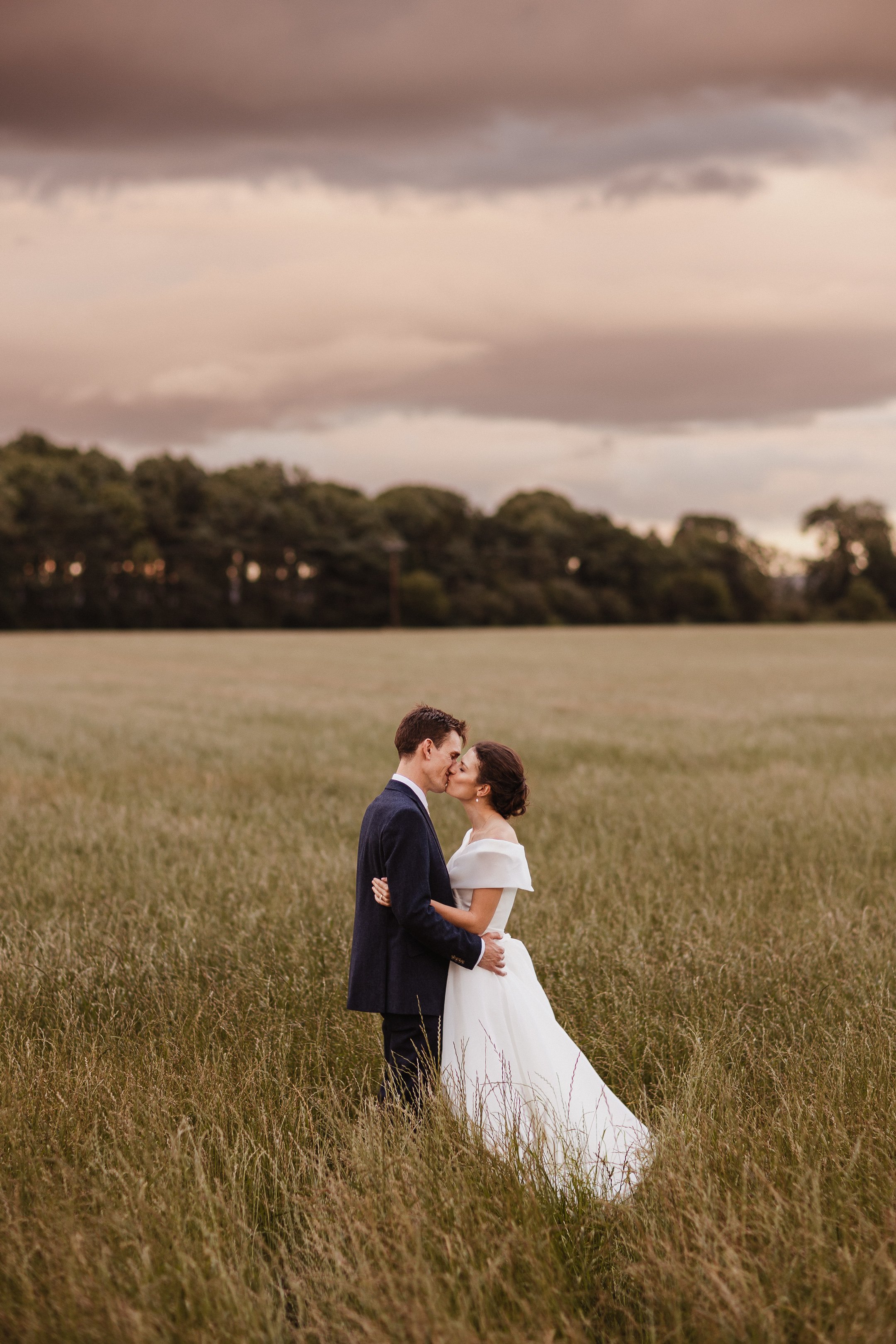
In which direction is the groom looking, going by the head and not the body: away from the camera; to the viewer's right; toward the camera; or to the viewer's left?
to the viewer's right

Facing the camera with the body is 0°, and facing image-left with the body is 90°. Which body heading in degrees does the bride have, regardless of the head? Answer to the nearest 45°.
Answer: approximately 90°

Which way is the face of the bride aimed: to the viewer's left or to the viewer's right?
to the viewer's left

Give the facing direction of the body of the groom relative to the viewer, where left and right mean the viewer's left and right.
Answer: facing to the right of the viewer

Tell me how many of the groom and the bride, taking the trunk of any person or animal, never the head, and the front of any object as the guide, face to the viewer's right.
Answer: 1

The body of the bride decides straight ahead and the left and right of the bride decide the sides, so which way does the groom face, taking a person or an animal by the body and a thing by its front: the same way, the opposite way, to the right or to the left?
the opposite way
